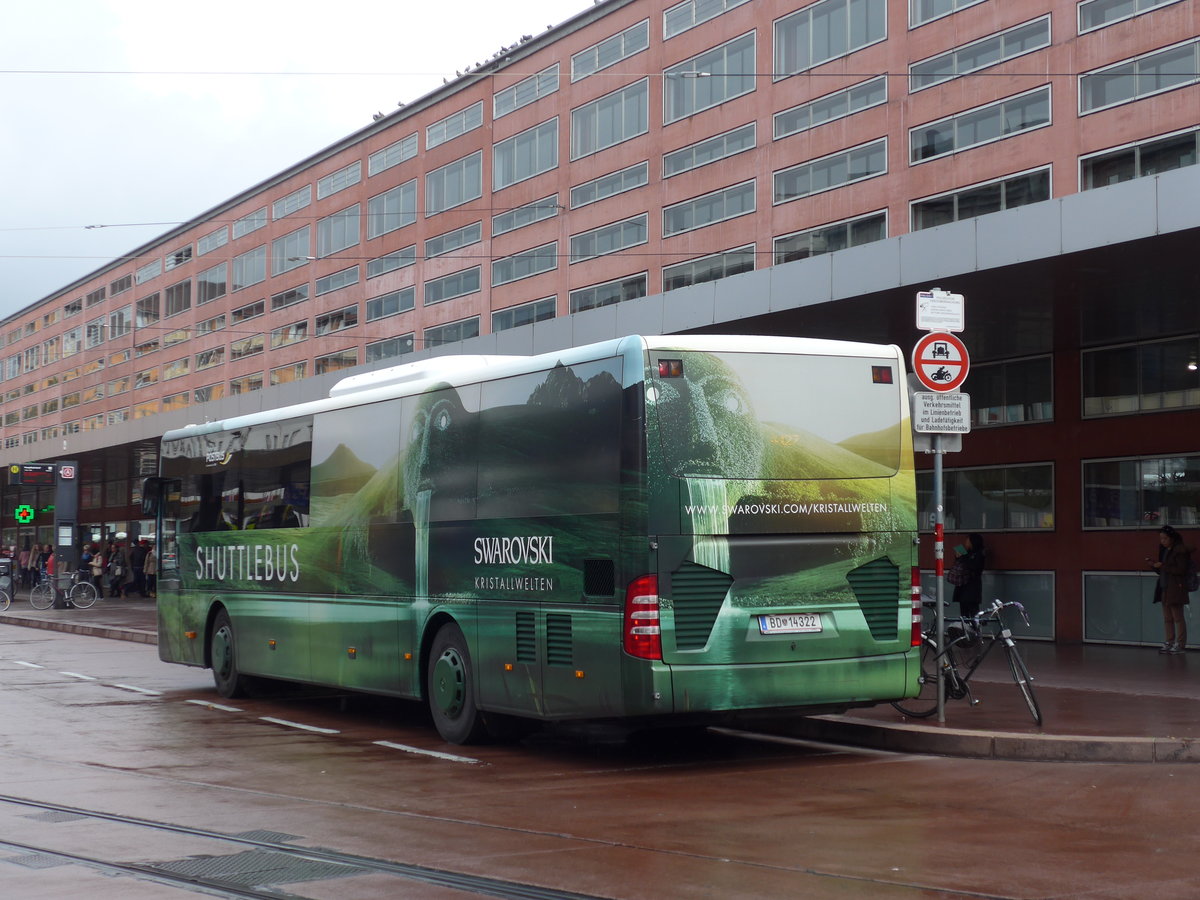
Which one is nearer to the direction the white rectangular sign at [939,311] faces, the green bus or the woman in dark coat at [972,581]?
the green bus

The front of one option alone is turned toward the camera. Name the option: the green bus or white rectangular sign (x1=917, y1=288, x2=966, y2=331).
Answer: the white rectangular sign

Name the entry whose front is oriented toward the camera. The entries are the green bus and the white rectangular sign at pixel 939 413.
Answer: the white rectangular sign

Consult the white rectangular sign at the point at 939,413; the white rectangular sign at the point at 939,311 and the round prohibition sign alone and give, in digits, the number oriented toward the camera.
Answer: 3

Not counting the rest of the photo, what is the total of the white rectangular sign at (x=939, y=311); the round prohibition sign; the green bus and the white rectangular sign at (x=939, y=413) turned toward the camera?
3

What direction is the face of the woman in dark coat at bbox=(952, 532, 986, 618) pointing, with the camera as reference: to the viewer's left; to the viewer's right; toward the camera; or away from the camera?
to the viewer's left

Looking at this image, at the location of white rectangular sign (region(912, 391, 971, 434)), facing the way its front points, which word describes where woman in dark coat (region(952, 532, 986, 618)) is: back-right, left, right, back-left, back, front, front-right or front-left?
back

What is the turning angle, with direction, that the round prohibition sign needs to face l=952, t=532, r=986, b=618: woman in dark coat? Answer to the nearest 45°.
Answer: approximately 180°

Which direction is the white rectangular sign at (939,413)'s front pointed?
toward the camera

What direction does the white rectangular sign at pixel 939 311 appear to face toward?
toward the camera

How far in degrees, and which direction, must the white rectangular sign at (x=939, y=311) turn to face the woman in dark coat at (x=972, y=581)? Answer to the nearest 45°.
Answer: approximately 180°
